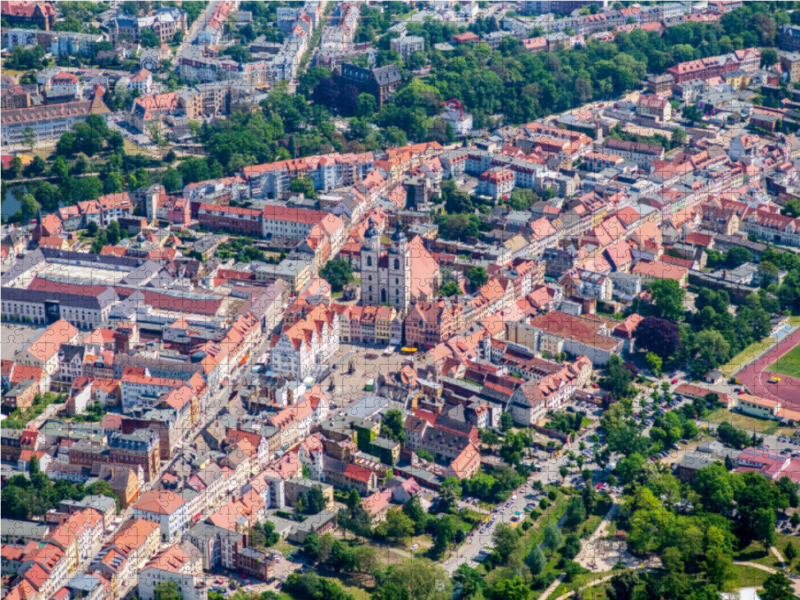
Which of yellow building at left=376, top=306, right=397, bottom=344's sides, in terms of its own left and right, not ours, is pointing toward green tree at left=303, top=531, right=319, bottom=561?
front

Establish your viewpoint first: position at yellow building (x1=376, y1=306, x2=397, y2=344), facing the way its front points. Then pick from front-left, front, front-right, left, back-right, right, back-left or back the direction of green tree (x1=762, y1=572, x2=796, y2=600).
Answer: front-left

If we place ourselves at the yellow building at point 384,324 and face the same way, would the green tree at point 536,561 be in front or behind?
in front

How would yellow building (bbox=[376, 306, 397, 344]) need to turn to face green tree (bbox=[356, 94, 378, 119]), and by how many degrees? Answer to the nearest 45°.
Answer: approximately 180°

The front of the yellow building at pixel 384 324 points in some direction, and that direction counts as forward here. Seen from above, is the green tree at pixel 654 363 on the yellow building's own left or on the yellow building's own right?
on the yellow building's own left

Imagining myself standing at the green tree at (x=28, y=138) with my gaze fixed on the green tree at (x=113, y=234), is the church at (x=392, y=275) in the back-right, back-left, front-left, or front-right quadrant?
front-left

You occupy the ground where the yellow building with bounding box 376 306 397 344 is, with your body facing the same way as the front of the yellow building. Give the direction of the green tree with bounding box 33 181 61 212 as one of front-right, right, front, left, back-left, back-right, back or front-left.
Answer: back-right

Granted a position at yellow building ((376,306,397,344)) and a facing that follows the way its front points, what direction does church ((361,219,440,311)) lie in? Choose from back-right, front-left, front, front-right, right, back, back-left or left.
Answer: back

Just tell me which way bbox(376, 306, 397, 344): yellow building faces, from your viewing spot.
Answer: facing the viewer

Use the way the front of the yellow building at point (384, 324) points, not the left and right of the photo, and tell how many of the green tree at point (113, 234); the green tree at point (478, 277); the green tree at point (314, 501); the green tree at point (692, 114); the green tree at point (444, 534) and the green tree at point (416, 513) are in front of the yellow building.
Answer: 3

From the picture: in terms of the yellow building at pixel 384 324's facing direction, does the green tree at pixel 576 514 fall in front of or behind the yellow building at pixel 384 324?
in front

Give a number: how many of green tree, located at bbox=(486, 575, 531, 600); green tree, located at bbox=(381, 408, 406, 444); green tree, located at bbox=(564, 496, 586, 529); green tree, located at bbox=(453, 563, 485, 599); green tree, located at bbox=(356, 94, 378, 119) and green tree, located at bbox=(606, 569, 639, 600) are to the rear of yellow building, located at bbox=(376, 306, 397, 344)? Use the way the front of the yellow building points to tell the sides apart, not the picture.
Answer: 1

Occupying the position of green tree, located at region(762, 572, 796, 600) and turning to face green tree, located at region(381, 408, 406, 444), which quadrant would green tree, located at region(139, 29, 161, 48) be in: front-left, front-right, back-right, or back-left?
front-right

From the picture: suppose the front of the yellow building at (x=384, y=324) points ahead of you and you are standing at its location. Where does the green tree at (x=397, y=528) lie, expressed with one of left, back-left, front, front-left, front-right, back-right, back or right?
front

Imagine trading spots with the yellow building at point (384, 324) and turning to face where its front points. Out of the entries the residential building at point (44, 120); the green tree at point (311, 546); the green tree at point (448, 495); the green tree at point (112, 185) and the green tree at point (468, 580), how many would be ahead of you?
3

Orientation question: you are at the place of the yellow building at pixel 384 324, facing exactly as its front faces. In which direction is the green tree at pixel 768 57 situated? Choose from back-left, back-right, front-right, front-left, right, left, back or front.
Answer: back-left

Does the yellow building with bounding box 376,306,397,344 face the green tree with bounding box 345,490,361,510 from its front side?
yes

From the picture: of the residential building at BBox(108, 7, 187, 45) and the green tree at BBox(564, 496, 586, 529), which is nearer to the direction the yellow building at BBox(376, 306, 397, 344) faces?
the green tree

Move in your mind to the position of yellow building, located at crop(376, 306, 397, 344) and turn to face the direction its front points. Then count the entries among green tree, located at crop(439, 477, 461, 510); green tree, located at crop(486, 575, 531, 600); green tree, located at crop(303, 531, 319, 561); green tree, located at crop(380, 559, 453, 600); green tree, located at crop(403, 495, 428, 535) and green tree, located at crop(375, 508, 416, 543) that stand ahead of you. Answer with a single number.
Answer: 6

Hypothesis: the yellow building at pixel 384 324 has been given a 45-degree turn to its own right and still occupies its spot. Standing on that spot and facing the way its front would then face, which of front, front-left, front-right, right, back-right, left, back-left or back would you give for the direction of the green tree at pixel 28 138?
right

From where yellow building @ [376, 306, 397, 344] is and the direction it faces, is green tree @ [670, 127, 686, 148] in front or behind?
behind
